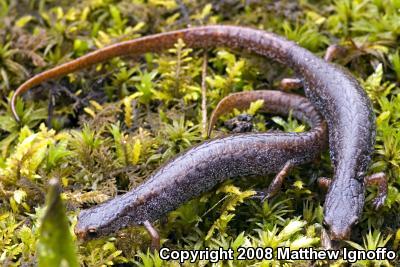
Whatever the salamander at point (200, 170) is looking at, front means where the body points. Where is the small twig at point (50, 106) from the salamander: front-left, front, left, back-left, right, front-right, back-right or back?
right

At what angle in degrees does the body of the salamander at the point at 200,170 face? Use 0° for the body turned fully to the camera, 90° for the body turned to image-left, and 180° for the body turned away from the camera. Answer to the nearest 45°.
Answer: approximately 45°

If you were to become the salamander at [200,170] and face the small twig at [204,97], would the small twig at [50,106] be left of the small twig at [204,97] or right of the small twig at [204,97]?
left

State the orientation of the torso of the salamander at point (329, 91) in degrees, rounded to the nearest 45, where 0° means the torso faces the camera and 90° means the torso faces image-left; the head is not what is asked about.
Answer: approximately 0°

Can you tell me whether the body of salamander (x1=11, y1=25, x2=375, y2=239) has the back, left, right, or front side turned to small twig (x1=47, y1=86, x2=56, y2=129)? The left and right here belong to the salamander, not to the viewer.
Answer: right
